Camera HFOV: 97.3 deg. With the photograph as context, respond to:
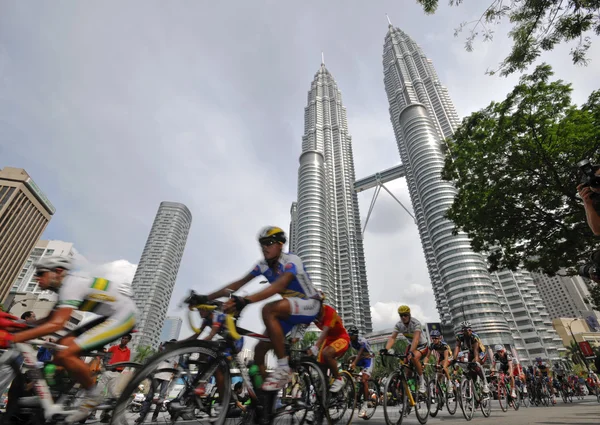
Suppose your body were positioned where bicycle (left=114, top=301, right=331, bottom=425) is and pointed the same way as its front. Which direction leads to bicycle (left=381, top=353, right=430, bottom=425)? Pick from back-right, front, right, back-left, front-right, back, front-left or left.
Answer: back

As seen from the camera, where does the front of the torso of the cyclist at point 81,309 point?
to the viewer's left

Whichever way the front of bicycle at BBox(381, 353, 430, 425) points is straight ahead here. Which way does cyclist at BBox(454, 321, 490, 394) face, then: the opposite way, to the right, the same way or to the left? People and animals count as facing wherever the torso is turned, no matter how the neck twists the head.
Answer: the same way

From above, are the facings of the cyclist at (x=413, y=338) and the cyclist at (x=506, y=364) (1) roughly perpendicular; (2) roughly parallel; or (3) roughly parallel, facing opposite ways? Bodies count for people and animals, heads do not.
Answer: roughly parallel

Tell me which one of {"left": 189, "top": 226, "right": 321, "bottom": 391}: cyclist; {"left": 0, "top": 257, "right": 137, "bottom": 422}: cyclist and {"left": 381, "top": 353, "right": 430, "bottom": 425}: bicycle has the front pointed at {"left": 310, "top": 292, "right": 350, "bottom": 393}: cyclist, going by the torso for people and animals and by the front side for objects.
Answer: the bicycle

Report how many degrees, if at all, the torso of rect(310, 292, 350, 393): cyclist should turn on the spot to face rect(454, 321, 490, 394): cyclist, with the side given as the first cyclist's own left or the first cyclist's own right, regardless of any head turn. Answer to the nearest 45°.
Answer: approximately 180°

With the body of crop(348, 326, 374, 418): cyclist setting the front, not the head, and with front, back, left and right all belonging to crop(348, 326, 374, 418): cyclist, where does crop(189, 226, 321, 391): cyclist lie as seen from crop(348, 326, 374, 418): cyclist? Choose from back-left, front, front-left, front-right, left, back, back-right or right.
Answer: front-left

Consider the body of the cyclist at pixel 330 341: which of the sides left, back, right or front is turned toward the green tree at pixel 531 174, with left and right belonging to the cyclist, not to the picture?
back

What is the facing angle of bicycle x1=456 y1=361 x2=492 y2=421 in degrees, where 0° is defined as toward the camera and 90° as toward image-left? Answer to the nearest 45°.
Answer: approximately 45°

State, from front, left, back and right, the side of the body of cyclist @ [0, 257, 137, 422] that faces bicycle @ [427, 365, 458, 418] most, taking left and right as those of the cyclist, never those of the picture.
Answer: back

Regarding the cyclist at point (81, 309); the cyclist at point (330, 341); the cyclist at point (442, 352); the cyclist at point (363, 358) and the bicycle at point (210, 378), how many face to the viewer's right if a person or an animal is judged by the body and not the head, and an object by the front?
0

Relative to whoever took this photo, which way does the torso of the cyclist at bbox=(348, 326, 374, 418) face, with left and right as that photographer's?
facing the viewer and to the left of the viewer

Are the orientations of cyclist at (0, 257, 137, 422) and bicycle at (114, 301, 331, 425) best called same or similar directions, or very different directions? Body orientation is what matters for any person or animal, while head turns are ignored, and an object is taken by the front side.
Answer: same or similar directions

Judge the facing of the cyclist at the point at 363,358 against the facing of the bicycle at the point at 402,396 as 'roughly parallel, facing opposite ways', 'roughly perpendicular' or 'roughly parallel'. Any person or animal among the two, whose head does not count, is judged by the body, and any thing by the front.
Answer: roughly parallel

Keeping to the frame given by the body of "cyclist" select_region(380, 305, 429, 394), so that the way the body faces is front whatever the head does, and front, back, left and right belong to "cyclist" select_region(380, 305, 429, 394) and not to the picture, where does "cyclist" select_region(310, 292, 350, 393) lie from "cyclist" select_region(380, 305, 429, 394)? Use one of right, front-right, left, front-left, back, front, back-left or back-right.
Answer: front

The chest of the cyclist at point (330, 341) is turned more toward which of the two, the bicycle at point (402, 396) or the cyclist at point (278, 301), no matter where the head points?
the cyclist

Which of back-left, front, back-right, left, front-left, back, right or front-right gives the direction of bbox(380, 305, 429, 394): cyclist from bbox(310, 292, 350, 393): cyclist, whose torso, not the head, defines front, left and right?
back

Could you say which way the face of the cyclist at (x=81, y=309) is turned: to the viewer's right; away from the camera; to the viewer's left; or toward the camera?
to the viewer's left

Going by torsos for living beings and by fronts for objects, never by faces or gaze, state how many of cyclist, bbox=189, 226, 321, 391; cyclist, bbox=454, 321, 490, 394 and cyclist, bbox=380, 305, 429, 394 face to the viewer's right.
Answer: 0
